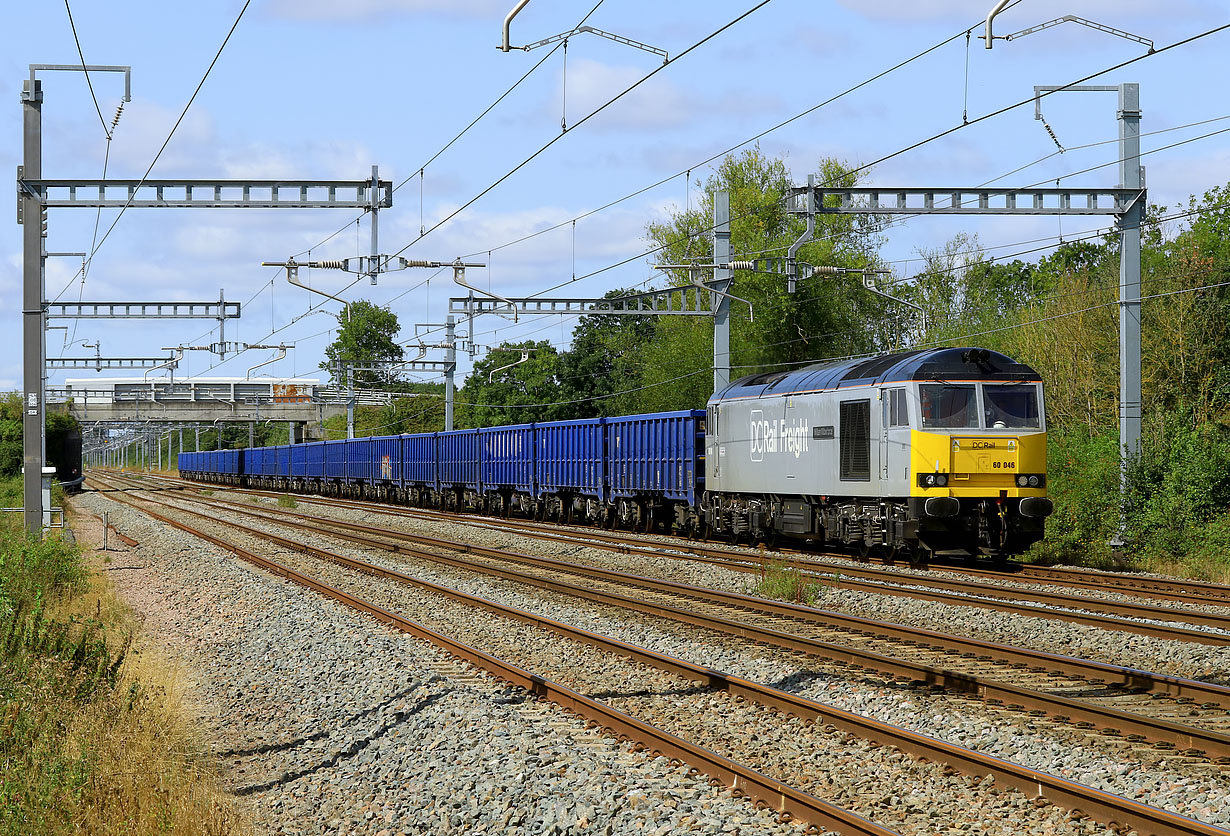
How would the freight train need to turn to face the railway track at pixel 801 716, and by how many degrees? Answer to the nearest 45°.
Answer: approximately 45° to its right

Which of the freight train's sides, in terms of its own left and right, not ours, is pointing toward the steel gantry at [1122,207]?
left

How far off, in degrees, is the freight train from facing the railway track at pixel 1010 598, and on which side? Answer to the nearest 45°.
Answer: approximately 45° to its right

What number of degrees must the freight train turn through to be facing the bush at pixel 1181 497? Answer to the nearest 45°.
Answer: approximately 45° to its left

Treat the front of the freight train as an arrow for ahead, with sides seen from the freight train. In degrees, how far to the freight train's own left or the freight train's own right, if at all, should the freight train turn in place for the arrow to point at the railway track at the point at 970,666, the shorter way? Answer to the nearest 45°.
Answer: approximately 45° to the freight train's own right

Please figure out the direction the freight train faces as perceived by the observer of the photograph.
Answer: facing the viewer and to the right of the viewer
